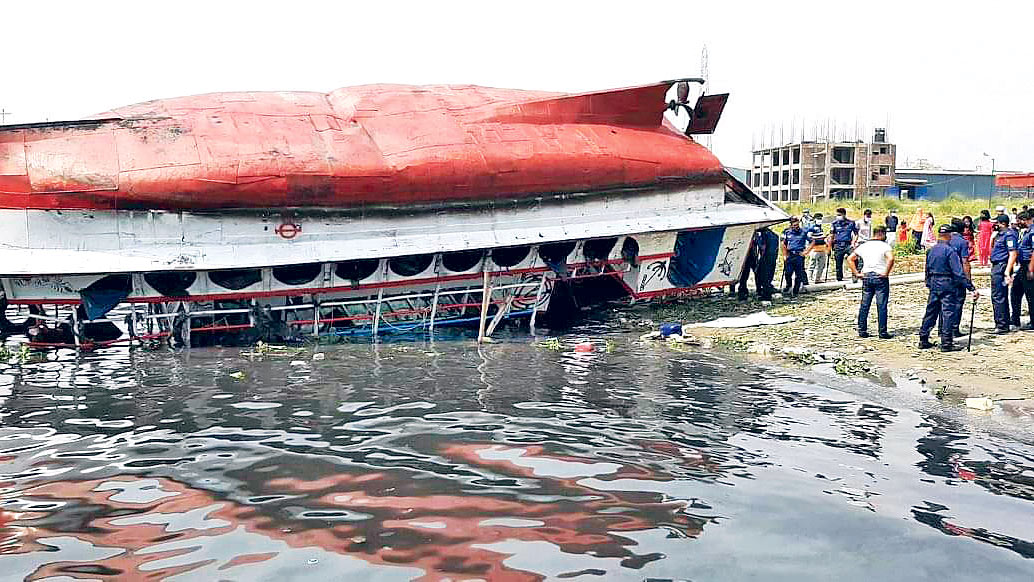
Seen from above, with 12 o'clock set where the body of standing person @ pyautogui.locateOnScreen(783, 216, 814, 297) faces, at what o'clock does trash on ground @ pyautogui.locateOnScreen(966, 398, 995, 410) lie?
The trash on ground is roughly at 10 o'clock from the standing person.

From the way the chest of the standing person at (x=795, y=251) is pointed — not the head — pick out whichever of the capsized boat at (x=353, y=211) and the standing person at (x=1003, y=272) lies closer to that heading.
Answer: the capsized boat

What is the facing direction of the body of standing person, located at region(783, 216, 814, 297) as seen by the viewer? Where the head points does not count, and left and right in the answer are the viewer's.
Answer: facing the viewer and to the left of the viewer

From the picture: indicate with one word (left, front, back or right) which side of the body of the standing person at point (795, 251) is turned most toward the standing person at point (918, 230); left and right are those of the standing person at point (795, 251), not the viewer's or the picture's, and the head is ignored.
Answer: back

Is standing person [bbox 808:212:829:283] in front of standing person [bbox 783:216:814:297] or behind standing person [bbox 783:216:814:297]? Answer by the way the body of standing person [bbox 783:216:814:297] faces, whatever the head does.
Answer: behind

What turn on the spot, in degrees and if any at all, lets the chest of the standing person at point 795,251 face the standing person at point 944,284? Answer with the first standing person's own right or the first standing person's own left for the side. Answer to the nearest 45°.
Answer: approximately 45° to the first standing person's own left

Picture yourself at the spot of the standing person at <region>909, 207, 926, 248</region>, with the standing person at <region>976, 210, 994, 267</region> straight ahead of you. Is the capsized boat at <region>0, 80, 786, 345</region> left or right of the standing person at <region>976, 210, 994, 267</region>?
right

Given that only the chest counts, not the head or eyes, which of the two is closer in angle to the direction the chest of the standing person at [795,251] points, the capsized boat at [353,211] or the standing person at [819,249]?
the capsized boat

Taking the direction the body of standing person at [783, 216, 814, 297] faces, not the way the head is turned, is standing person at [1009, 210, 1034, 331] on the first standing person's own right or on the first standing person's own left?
on the first standing person's own left
